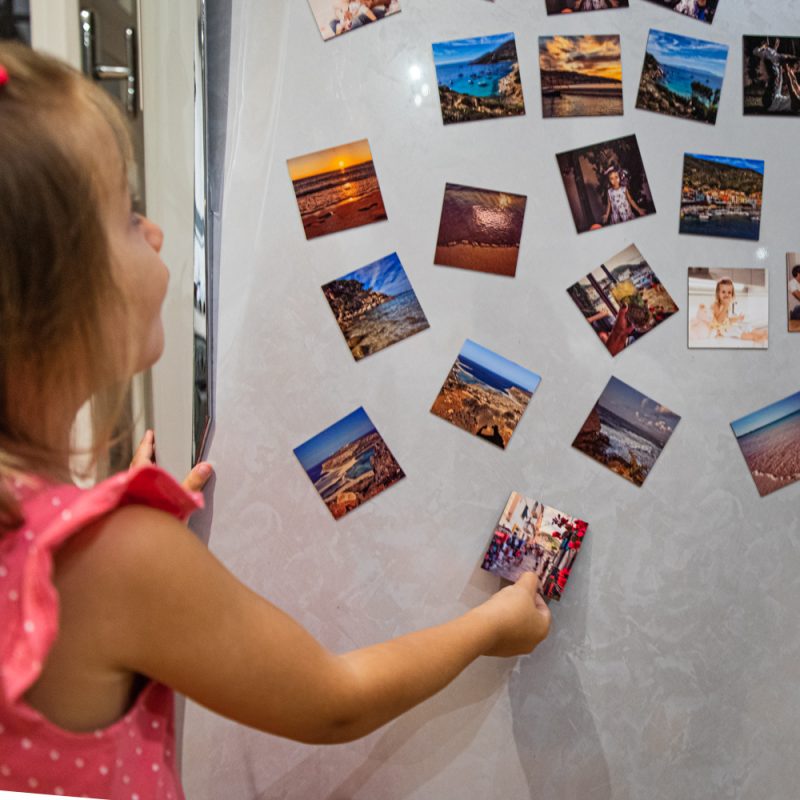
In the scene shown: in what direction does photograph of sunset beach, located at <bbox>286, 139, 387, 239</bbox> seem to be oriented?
toward the camera

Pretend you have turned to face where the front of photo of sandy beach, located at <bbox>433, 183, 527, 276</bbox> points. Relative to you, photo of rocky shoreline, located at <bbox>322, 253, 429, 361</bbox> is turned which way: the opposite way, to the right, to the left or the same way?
the same way

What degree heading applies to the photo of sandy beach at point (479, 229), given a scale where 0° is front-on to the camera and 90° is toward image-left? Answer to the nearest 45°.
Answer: approximately 0°

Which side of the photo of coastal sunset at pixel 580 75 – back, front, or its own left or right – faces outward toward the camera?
front

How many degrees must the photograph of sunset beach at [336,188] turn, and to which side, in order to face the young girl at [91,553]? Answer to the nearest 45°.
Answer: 0° — it already faces them

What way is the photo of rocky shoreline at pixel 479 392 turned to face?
toward the camera

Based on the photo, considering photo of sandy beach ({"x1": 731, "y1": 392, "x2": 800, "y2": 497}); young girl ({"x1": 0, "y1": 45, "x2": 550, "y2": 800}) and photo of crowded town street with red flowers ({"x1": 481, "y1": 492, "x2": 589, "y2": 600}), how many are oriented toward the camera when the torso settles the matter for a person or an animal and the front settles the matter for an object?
2

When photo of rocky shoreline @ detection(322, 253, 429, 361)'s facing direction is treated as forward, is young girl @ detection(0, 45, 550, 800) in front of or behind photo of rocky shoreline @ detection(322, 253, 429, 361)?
in front

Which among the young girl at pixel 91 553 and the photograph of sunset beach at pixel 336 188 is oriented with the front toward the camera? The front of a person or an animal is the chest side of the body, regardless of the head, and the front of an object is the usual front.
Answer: the photograph of sunset beach

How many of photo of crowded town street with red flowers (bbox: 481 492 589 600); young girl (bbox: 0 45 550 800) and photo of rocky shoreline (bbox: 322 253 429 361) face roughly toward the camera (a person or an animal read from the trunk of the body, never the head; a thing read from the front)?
2

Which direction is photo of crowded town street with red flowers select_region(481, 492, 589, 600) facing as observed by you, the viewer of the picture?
facing the viewer

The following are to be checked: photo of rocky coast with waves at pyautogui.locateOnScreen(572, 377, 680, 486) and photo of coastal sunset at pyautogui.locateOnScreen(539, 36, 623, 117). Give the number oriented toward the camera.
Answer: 2

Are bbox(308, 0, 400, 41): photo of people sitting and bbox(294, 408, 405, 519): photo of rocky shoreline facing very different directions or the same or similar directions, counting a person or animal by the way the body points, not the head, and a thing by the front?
same or similar directions

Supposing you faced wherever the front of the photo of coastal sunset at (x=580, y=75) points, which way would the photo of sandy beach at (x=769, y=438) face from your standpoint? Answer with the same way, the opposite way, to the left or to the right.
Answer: the same way
